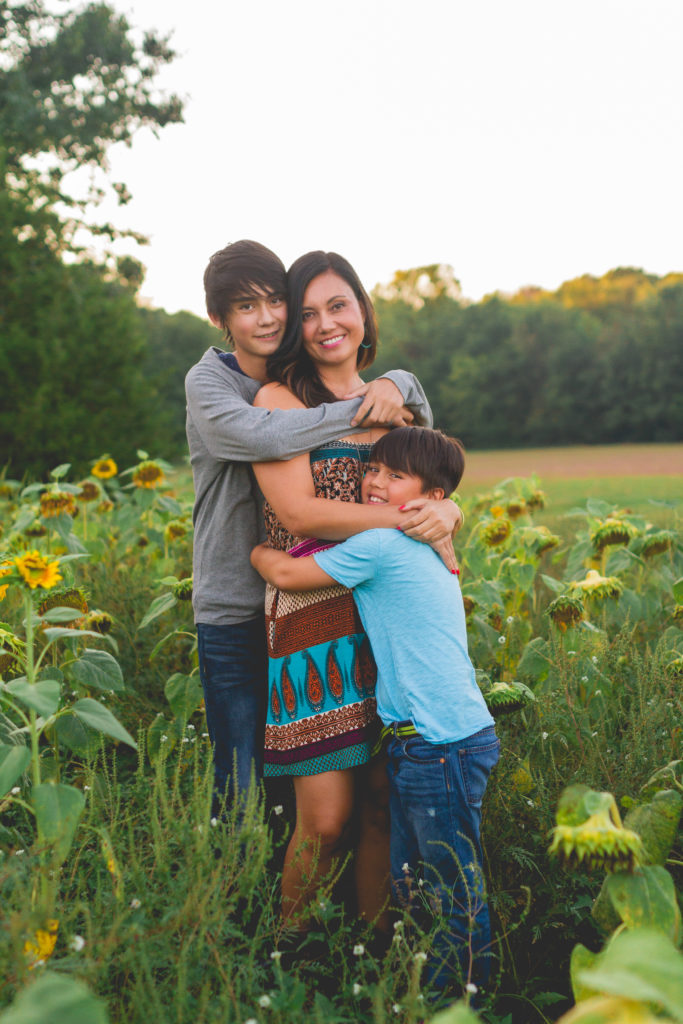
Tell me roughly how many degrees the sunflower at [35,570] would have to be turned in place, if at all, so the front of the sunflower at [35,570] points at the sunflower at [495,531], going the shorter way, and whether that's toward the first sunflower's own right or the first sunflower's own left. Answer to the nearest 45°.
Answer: approximately 135° to the first sunflower's own left

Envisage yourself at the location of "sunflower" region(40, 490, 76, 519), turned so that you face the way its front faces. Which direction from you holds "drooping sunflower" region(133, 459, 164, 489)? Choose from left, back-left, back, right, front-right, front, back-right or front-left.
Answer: back-left

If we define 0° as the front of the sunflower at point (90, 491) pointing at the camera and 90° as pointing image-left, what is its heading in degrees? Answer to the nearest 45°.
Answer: approximately 0°

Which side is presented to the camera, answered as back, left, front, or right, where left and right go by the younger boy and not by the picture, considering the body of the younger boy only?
left

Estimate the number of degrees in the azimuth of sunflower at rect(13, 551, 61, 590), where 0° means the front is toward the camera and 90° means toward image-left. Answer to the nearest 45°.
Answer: approximately 0°
